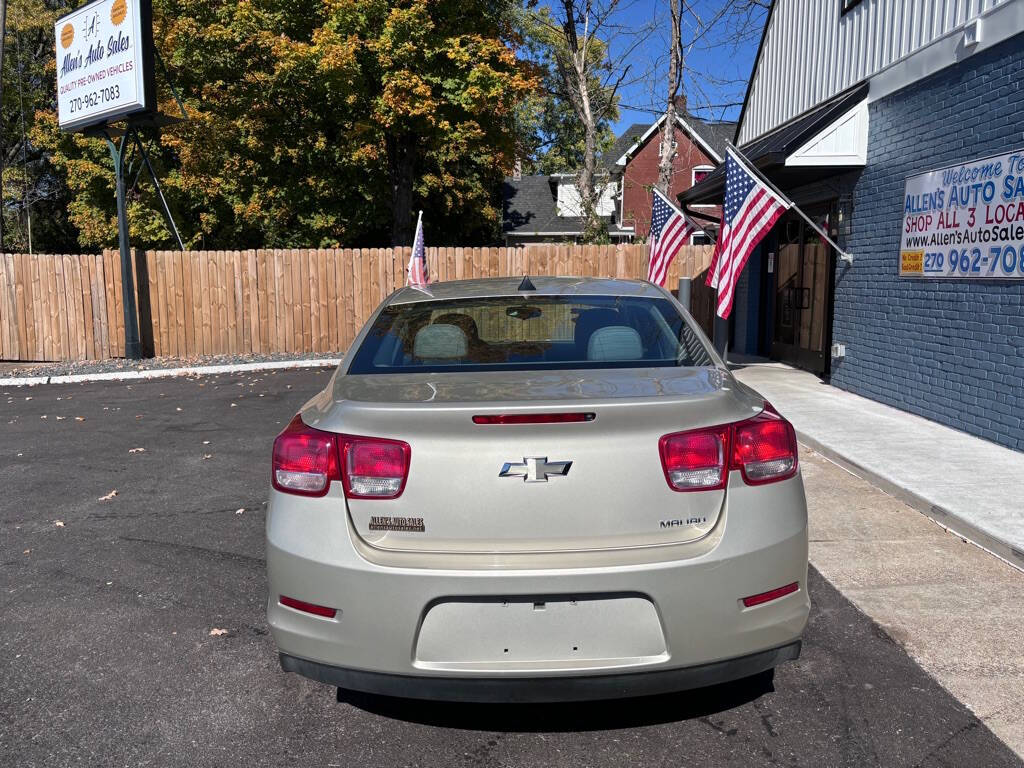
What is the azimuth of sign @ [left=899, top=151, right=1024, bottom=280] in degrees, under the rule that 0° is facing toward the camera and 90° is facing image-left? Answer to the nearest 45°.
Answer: approximately 45°

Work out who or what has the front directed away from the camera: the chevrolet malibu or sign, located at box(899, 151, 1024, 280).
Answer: the chevrolet malibu

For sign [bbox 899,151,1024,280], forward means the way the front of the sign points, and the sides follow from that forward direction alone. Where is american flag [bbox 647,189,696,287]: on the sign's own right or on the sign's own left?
on the sign's own right

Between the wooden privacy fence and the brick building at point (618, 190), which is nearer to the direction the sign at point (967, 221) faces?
the wooden privacy fence

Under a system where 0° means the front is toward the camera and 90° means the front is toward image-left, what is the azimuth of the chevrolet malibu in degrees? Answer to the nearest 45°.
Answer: approximately 180°

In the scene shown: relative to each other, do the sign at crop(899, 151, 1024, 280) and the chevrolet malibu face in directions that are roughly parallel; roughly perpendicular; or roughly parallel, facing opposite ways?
roughly perpendicular

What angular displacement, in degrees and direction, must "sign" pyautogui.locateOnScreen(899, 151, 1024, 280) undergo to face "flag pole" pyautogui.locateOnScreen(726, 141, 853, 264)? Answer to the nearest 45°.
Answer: approximately 90° to its right

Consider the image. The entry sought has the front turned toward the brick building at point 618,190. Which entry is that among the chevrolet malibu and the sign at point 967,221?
the chevrolet malibu

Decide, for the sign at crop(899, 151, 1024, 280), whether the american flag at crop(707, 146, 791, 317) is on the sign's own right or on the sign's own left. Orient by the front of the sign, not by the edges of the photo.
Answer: on the sign's own right

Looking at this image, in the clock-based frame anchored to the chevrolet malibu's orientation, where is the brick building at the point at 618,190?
The brick building is roughly at 12 o'clock from the chevrolet malibu.

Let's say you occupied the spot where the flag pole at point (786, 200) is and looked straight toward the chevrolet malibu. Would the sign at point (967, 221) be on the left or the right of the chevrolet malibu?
left

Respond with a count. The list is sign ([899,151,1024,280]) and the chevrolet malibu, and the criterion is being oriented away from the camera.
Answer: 1

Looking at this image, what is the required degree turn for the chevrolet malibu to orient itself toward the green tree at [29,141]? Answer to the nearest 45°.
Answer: approximately 45° to its left
